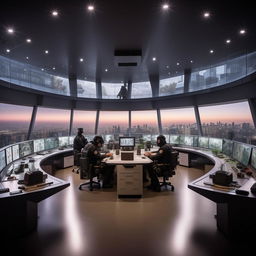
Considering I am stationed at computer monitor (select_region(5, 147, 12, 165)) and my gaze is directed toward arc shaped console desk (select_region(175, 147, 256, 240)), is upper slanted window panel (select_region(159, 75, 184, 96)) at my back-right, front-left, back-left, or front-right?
front-left

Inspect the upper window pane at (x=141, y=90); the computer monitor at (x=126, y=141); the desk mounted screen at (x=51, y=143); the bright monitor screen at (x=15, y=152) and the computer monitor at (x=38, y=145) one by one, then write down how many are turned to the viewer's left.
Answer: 0

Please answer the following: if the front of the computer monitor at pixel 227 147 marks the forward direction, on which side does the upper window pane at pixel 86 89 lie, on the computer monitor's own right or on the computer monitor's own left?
on the computer monitor's own right

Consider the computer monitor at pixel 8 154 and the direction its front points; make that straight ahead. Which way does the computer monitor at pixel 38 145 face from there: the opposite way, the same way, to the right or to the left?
the same way

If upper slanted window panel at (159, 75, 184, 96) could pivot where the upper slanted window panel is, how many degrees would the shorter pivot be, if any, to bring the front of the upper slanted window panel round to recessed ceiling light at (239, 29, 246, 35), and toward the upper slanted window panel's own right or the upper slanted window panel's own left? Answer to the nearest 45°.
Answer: approximately 45° to the upper slanted window panel's own left

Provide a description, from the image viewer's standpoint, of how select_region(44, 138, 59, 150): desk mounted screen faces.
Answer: facing the viewer and to the right of the viewer

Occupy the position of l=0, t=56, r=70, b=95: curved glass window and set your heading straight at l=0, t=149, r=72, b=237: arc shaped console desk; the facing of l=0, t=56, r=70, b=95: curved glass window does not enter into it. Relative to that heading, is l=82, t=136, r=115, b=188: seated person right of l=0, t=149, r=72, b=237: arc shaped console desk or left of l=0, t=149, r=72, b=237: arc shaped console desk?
left

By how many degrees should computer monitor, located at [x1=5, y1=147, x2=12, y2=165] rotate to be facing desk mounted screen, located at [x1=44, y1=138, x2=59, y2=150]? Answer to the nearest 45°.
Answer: approximately 90° to its left

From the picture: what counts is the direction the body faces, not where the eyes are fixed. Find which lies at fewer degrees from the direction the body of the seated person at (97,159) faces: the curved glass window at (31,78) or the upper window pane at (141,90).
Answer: the upper window pane

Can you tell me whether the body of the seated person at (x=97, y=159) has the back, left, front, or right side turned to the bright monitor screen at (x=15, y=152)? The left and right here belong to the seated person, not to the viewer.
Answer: back

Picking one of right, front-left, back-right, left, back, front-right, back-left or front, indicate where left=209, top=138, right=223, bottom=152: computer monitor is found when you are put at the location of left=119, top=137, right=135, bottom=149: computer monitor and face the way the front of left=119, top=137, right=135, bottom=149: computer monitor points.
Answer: left

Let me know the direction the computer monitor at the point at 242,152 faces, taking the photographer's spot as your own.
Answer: facing the viewer and to the left of the viewer

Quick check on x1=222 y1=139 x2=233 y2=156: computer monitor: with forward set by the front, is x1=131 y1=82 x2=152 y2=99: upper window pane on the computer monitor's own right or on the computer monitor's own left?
on the computer monitor's own right
